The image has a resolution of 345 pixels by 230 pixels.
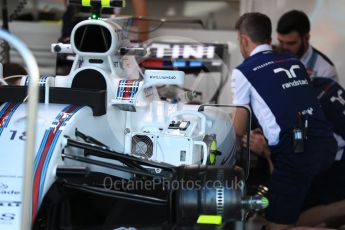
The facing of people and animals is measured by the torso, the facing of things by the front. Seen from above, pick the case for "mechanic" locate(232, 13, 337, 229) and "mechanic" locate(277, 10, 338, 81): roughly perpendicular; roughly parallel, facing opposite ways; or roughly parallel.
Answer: roughly perpendicular

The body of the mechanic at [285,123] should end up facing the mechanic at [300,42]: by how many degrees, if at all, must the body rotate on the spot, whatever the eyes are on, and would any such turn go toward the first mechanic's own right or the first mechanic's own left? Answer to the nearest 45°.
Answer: approximately 45° to the first mechanic's own right

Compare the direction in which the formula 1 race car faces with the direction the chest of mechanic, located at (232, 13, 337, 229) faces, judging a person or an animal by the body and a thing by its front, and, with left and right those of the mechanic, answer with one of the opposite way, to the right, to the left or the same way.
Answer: to the left

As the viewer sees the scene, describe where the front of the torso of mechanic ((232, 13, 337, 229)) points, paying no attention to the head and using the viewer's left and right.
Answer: facing away from the viewer and to the left of the viewer

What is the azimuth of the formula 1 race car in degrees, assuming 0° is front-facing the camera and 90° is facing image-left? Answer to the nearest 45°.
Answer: approximately 45°
